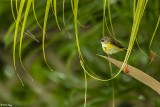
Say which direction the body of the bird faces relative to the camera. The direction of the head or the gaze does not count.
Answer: to the viewer's left
